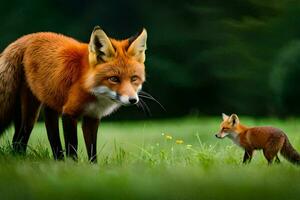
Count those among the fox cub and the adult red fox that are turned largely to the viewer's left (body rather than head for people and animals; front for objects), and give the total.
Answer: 1

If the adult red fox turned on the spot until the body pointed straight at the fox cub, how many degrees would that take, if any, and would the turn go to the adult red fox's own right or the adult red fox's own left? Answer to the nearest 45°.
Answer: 0° — it already faces it

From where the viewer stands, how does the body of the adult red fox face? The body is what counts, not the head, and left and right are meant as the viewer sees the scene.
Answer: facing the viewer and to the right of the viewer

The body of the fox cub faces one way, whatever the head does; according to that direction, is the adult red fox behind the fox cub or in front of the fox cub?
in front

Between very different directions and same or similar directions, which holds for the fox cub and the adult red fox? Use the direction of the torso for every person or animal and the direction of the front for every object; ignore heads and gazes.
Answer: very different directions

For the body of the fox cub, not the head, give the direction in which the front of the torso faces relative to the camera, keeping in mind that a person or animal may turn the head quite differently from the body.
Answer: to the viewer's left
